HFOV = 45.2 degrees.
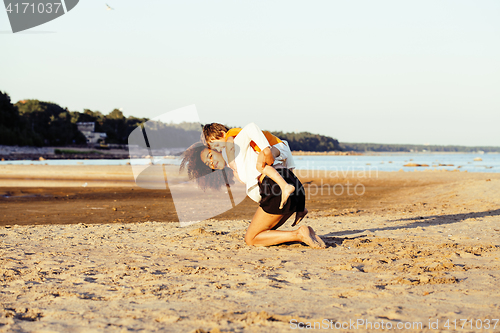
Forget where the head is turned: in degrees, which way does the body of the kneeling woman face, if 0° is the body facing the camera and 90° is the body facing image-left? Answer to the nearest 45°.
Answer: approximately 90°
